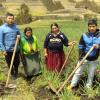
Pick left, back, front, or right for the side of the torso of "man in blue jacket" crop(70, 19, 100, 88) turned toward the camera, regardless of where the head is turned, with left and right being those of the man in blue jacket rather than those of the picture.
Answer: front

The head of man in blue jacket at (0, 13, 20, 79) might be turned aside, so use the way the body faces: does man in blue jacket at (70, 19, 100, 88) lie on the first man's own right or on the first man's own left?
on the first man's own left

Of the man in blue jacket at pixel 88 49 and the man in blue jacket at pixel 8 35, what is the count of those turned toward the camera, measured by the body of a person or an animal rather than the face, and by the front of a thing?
2

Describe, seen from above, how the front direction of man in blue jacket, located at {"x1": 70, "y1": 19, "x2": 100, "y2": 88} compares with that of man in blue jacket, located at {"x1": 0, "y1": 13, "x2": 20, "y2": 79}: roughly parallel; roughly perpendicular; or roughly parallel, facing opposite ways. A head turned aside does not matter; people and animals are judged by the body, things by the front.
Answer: roughly parallel

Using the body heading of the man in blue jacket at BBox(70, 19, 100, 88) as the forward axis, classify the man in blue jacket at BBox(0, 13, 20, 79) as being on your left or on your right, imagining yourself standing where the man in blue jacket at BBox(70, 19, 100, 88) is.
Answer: on your right

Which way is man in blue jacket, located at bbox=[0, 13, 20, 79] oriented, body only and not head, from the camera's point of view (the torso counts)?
toward the camera
